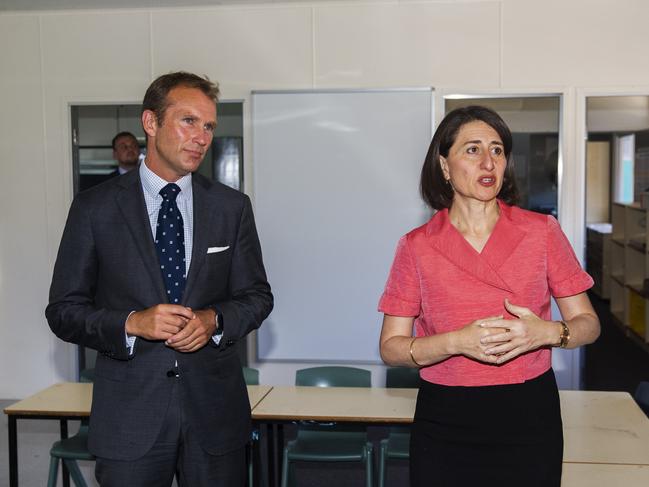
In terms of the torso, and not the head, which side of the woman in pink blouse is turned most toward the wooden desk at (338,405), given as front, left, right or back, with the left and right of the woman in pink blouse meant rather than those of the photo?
back

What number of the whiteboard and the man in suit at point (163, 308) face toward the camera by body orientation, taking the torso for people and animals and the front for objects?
2

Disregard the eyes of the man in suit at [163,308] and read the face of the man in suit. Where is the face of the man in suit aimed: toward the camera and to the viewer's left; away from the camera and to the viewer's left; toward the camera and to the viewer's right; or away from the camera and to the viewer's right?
toward the camera and to the viewer's right

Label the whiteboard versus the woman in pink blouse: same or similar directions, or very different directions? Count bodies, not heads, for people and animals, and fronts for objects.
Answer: same or similar directions

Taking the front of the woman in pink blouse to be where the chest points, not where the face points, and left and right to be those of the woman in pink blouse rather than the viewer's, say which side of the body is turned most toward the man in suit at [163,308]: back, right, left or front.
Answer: right

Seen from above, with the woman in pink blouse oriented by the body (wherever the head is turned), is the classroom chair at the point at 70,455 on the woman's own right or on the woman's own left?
on the woman's own right

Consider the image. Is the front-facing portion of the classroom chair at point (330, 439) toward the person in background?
no

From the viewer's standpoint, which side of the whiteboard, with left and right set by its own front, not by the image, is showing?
front

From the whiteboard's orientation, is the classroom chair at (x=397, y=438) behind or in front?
in front

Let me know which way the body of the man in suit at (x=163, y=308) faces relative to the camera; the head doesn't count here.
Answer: toward the camera

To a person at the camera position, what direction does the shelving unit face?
facing the viewer and to the left of the viewer

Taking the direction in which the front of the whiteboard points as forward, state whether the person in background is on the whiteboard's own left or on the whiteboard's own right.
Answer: on the whiteboard's own right

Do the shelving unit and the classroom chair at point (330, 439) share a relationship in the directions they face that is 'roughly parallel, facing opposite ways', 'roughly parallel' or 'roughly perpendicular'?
roughly perpendicular

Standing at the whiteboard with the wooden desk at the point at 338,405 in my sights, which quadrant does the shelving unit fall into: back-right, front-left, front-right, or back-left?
back-left

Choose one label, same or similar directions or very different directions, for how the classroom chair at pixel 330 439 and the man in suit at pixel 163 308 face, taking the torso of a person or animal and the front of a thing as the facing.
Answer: same or similar directions

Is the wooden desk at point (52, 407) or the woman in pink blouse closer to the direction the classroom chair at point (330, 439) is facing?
the woman in pink blouse

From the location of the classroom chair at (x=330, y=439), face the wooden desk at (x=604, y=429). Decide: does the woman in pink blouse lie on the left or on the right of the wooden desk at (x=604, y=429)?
right

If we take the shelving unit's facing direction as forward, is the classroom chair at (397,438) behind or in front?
in front
